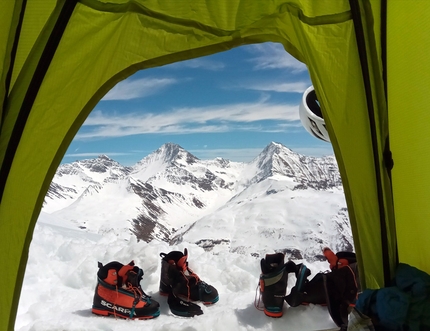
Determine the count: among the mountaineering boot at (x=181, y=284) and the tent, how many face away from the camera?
1

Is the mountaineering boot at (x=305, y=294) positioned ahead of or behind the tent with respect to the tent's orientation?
ahead

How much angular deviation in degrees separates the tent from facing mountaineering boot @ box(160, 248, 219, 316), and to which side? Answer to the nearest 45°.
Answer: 0° — it already faces it

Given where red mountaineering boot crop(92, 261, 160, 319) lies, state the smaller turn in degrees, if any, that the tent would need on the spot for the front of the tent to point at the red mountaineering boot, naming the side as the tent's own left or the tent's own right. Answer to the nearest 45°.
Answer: approximately 45° to the tent's own left

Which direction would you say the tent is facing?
away from the camera
